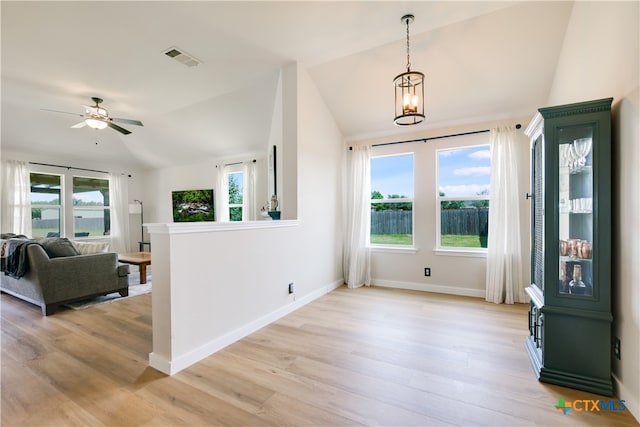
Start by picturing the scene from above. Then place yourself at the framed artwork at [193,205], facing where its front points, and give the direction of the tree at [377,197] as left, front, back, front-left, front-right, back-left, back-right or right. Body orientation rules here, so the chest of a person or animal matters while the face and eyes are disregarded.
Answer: back

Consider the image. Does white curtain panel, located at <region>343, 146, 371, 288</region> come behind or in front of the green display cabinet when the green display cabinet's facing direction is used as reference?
in front

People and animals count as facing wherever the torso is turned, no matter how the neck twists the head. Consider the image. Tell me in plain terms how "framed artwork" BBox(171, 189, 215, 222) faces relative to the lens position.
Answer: facing the viewer and to the left of the viewer

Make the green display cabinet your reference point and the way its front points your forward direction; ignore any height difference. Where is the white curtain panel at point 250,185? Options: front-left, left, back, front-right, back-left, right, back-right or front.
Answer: front

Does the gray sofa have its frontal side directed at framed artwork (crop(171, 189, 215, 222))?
yes

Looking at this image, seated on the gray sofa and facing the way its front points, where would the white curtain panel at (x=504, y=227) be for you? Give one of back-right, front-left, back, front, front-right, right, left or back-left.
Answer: right

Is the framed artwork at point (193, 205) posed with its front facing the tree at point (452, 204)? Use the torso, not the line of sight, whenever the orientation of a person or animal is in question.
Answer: no

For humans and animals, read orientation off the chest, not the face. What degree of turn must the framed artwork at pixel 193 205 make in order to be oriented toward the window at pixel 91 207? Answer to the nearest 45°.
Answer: approximately 90° to its right

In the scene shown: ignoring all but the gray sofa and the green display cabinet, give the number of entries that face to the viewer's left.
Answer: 1

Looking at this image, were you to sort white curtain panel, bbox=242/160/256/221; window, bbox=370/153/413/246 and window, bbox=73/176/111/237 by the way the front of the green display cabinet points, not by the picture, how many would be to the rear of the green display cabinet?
0

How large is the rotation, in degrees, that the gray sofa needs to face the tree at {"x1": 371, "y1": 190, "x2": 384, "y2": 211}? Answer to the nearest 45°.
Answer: approximately 90° to its right

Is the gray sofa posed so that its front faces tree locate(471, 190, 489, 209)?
no

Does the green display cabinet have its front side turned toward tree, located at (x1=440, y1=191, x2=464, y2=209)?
no

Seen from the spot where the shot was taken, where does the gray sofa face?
facing away from the viewer and to the right of the viewer

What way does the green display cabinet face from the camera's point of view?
to the viewer's left

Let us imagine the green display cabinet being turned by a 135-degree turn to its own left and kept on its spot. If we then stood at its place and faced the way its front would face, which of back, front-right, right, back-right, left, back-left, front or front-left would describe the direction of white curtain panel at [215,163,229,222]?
back-right

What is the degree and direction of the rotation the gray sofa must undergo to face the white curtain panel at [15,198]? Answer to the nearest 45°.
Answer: approximately 45° to its left

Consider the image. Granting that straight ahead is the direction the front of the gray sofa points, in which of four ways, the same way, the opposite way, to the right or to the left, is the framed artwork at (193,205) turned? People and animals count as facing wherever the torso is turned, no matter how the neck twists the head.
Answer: the opposite way

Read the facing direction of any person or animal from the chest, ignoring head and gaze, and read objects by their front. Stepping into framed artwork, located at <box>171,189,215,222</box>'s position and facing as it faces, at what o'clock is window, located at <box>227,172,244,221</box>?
The window is roughly at 9 o'clock from the framed artwork.

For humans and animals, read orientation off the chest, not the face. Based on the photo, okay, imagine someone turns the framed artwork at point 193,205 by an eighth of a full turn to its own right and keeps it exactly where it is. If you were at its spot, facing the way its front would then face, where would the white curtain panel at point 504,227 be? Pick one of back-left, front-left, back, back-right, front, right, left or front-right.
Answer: back-left
